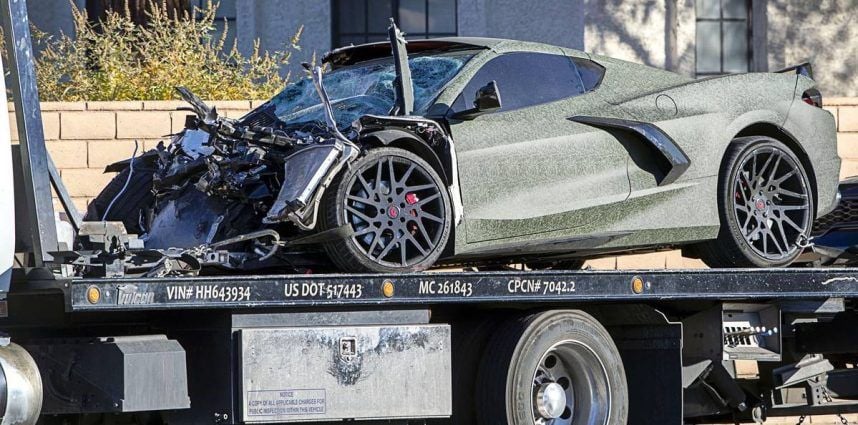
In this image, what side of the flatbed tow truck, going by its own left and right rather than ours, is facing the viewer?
left

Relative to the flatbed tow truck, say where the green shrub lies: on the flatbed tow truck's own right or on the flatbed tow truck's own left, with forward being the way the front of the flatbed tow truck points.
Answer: on the flatbed tow truck's own right
